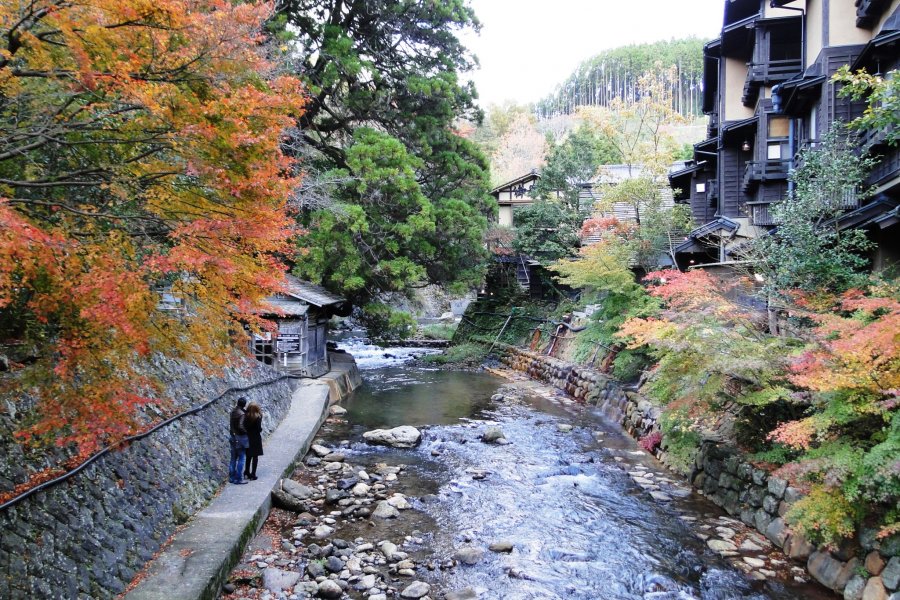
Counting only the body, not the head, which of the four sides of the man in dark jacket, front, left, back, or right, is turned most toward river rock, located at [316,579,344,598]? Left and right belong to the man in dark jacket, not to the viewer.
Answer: right

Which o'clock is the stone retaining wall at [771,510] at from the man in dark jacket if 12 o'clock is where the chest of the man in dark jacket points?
The stone retaining wall is roughly at 1 o'clock from the man in dark jacket.

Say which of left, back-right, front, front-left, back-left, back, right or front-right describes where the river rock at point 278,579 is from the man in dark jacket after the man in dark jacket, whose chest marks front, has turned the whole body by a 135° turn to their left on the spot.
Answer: back-left

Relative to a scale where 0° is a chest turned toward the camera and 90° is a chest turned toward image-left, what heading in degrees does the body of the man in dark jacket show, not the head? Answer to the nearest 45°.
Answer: approximately 270°

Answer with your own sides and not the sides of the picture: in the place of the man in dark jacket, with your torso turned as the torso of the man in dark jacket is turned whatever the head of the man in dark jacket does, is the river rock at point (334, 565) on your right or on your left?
on your right
